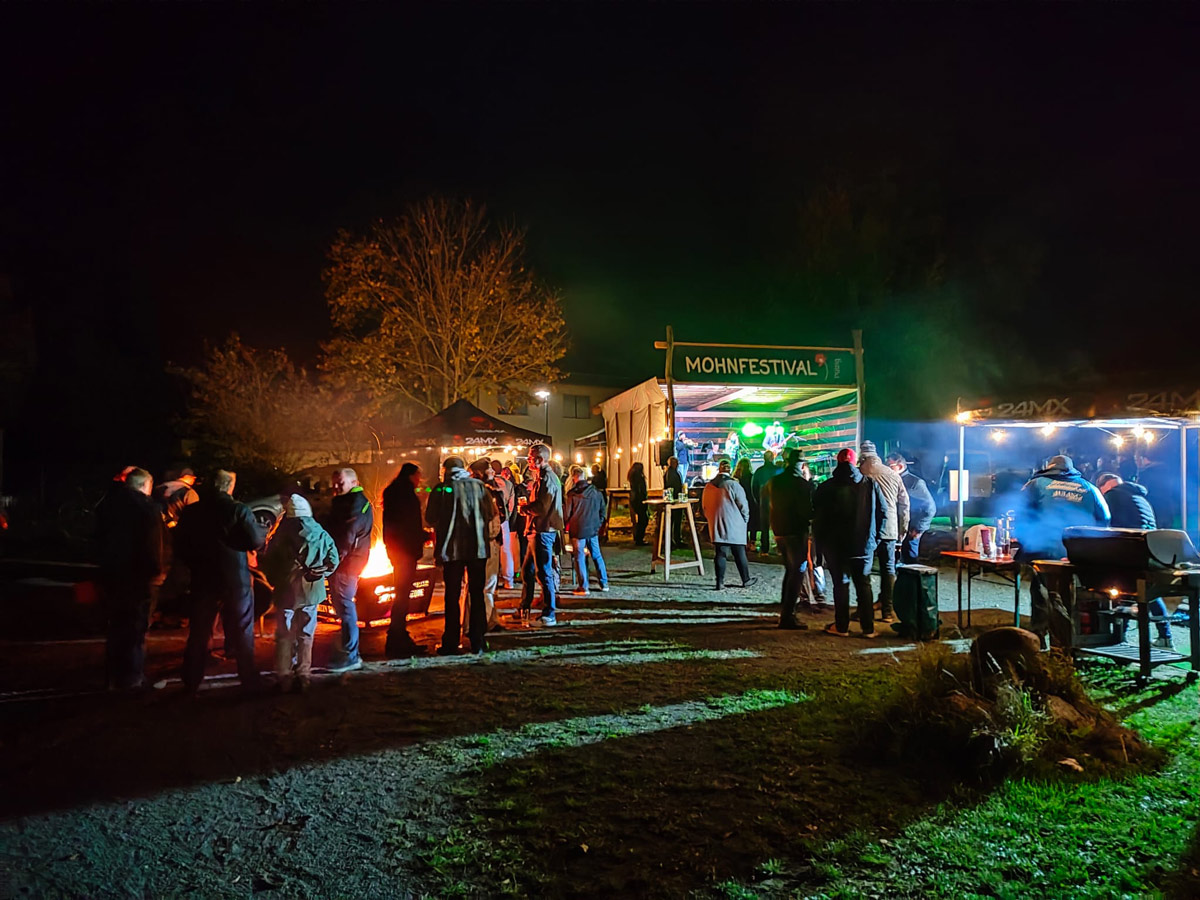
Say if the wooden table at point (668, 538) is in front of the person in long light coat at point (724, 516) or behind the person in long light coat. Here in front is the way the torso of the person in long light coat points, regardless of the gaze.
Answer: in front

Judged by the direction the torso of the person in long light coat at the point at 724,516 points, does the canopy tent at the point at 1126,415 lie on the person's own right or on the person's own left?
on the person's own right

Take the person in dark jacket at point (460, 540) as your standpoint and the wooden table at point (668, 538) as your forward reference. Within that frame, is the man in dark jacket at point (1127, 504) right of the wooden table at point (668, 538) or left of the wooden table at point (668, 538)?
right

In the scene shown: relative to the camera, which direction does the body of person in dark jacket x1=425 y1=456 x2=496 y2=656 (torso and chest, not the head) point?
away from the camera

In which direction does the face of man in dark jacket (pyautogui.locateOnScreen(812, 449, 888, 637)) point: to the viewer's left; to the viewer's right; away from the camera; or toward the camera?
away from the camera

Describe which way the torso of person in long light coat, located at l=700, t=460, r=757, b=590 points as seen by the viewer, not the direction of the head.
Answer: away from the camera

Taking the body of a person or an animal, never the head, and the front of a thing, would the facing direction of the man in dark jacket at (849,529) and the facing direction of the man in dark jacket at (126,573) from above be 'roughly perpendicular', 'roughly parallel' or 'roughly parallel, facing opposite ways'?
roughly parallel

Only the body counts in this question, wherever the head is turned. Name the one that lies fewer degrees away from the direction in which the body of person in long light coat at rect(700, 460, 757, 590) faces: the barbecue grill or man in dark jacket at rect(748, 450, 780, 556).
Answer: the man in dark jacket

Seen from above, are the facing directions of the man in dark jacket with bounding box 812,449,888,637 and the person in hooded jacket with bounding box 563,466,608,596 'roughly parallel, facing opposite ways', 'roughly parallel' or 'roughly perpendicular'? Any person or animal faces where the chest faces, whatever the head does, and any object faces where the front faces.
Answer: roughly parallel

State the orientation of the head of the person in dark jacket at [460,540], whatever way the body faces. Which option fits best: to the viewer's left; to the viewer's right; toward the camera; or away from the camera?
away from the camera

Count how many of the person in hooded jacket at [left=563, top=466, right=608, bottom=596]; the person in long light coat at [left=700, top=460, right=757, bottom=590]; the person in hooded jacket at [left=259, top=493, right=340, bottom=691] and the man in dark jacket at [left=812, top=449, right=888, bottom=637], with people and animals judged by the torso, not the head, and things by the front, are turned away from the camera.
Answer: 4

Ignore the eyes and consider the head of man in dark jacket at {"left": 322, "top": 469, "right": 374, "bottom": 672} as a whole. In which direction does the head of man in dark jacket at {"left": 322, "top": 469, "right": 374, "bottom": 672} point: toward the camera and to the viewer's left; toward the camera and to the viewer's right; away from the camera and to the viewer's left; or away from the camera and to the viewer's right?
toward the camera and to the viewer's left

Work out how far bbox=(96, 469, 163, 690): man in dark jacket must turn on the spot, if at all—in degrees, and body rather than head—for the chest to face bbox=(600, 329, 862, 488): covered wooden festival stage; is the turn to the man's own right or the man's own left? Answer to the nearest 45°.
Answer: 0° — they already face it

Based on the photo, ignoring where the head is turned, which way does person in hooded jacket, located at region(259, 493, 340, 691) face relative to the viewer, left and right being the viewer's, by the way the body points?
facing away from the viewer

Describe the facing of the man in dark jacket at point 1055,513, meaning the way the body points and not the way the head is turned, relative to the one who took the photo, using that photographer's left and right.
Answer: facing away from the viewer
